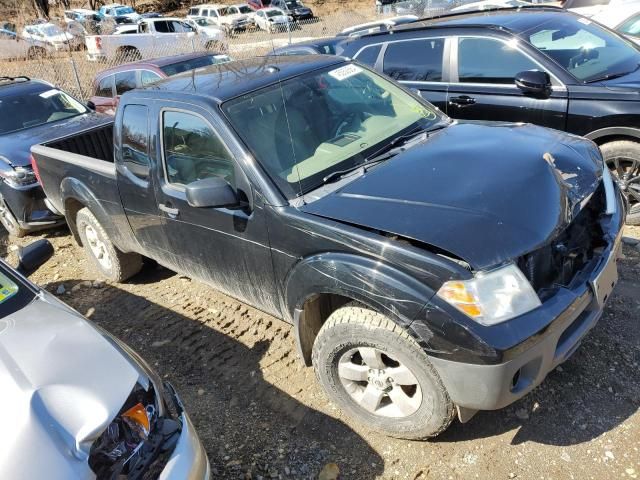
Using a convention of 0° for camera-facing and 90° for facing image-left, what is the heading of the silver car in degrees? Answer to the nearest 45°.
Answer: approximately 315°

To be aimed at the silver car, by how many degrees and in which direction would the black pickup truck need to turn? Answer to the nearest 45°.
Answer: approximately 90° to its right

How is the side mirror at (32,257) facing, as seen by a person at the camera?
facing away from the viewer and to the left of the viewer

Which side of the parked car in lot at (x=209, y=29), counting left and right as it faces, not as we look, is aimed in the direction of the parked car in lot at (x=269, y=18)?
left

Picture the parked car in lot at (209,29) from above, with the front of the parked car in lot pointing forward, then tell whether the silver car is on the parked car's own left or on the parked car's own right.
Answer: on the parked car's own right

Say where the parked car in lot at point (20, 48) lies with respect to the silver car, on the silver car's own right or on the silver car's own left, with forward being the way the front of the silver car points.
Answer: on the silver car's own left
